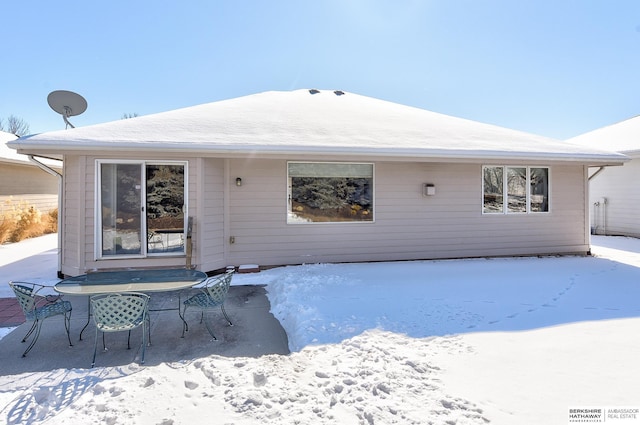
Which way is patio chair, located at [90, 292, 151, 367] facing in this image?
away from the camera

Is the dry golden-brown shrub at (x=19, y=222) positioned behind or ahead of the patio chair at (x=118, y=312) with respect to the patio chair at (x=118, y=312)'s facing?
ahead

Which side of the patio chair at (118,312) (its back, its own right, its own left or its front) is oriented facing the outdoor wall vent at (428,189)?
right

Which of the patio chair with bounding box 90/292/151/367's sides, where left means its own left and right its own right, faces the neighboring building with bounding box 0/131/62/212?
front

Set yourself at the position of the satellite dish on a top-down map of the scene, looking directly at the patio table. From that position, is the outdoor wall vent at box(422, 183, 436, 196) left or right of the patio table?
left

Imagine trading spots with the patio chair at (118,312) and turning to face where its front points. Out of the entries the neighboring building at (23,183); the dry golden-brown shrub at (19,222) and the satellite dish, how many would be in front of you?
3

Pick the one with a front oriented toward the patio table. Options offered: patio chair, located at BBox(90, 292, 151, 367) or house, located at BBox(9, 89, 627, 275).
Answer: the patio chair

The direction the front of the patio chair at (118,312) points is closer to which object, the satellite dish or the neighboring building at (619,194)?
the satellite dish

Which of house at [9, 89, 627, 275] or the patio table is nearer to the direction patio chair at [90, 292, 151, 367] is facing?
the patio table

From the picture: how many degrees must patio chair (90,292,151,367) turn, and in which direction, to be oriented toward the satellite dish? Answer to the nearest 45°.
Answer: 0° — it already faces it
